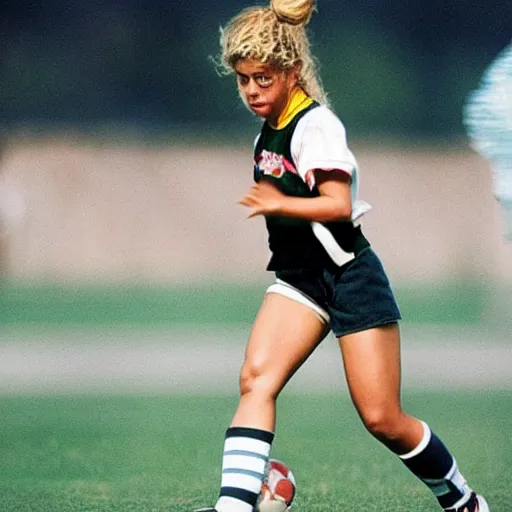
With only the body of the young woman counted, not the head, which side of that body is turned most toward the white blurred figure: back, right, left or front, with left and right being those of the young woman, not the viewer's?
back

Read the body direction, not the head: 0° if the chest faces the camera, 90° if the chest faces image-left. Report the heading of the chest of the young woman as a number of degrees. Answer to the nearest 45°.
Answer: approximately 45°
